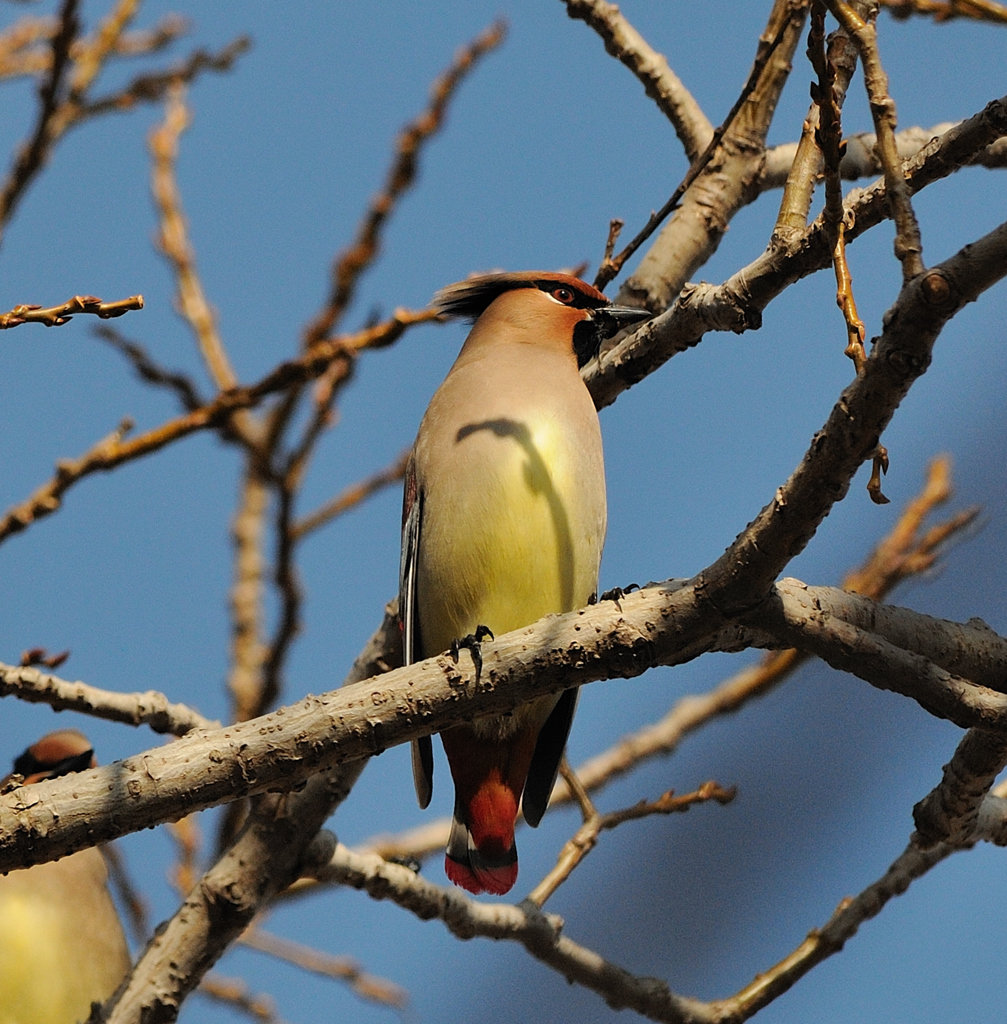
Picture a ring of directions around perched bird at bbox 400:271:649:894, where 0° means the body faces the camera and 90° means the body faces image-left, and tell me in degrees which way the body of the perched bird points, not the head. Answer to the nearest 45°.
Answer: approximately 315°

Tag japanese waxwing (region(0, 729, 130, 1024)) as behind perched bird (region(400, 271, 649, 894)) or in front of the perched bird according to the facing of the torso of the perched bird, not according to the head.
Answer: behind

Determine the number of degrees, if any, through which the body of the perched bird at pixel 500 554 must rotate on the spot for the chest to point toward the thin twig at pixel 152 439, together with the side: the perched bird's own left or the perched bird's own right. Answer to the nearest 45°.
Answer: approximately 90° to the perched bird's own right
